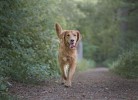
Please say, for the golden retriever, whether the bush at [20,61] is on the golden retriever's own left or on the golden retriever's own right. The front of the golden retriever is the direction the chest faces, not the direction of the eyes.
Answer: on the golden retriever's own right

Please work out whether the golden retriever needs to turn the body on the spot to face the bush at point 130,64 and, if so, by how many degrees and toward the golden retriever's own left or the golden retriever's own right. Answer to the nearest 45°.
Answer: approximately 135° to the golden retriever's own left

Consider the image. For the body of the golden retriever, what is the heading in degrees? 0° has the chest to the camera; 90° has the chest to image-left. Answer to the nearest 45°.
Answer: approximately 0°
